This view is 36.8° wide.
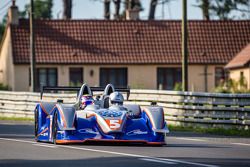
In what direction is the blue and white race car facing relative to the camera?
toward the camera

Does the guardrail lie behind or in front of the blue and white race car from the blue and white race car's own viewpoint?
behind
